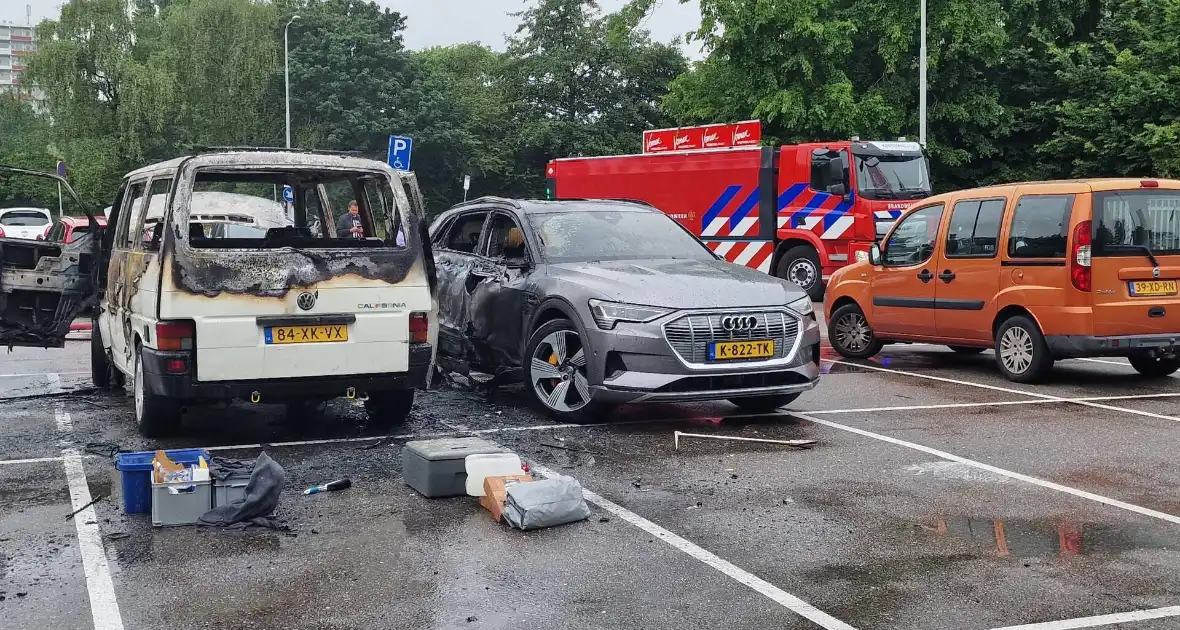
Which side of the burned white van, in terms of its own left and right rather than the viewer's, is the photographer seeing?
back

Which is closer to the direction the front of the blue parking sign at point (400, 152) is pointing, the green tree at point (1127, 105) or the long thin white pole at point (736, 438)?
the long thin white pole

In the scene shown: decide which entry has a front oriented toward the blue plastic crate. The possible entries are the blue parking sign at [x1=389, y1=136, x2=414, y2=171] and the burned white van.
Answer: the blue parking sign

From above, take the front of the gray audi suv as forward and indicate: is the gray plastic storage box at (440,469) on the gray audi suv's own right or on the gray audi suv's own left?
on the gray audi suv's own right

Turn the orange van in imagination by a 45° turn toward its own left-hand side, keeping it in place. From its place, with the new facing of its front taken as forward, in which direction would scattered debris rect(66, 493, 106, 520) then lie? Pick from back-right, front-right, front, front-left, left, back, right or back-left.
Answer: front-left

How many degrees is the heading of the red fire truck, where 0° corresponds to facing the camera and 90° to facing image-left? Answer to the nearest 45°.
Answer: approximately 315°

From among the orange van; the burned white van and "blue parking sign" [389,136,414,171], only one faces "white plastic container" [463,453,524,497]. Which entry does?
the blue parking sign

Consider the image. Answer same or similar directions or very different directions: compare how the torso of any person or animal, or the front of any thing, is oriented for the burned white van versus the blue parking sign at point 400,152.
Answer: very different directions

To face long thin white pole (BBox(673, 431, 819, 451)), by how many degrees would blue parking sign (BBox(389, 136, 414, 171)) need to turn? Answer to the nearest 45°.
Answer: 0° — it already faces it
